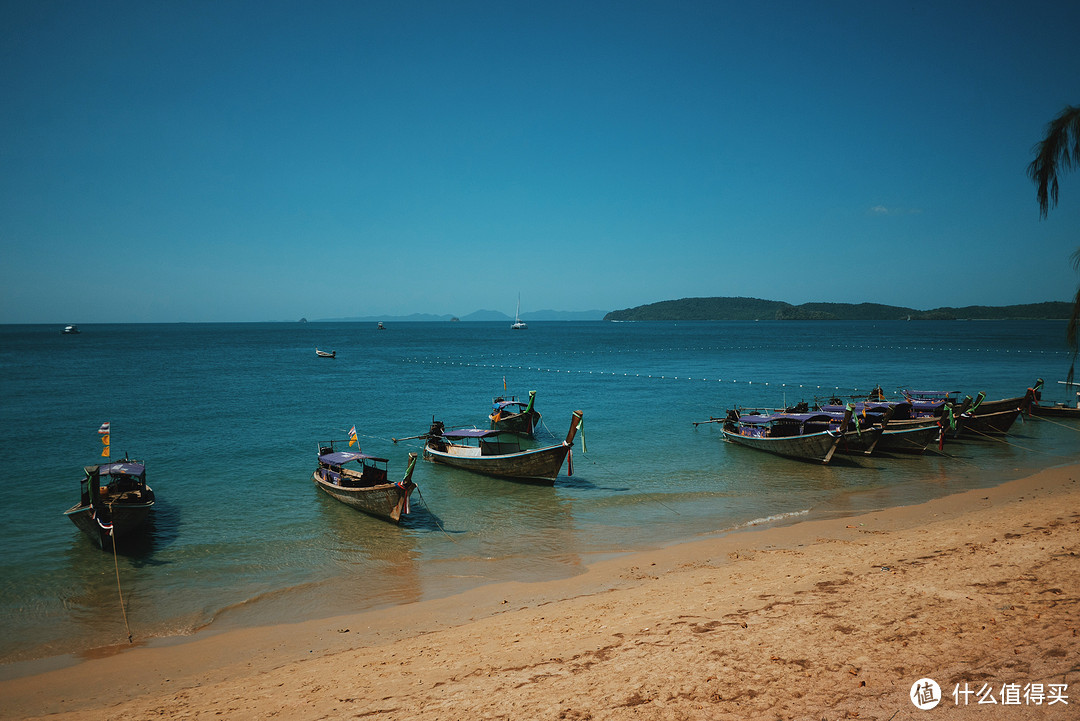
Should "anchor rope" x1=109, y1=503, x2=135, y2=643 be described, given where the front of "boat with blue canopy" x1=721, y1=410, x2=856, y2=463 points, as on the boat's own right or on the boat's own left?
on the boat's own right

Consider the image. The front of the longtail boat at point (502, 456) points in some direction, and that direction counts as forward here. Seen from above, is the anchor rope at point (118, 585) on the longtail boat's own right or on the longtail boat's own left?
on the longtail boat's own right

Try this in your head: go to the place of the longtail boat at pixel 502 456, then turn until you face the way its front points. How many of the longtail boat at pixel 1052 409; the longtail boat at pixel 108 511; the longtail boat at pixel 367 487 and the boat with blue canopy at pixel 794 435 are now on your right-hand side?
2

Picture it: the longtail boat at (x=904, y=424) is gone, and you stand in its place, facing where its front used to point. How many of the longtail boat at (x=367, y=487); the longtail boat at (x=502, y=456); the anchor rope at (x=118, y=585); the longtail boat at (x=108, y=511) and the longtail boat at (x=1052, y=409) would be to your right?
4

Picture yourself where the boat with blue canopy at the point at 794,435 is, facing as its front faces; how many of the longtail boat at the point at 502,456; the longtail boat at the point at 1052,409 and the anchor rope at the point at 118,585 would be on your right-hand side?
2

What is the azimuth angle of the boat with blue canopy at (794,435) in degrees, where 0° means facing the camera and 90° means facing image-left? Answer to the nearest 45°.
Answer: approximately 315°
